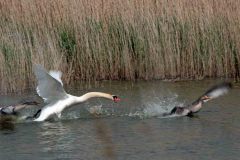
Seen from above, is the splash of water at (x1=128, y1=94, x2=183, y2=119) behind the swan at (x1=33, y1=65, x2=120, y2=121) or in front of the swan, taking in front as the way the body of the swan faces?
in front

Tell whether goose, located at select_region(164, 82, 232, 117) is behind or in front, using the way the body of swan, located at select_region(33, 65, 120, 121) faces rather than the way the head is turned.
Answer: in front

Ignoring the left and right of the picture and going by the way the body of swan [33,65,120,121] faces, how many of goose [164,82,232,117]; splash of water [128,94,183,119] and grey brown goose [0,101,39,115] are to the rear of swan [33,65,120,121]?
1

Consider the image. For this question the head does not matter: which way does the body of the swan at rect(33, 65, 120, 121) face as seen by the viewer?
to the viewer's right
